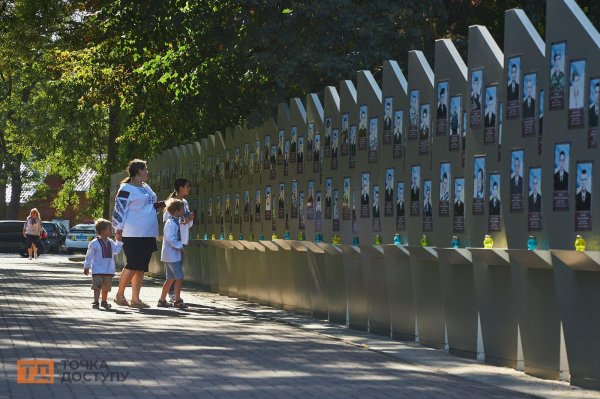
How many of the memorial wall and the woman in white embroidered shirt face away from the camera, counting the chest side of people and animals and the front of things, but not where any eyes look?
0

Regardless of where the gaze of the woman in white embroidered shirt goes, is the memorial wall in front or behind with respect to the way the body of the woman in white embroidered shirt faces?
in front

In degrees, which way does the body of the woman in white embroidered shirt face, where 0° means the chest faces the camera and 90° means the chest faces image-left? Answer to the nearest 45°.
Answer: approximately 315°

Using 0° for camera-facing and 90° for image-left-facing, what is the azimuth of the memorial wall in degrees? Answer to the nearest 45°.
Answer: approximately 45°

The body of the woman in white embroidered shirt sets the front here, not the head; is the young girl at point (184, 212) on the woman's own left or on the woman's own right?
on the woman's own left
